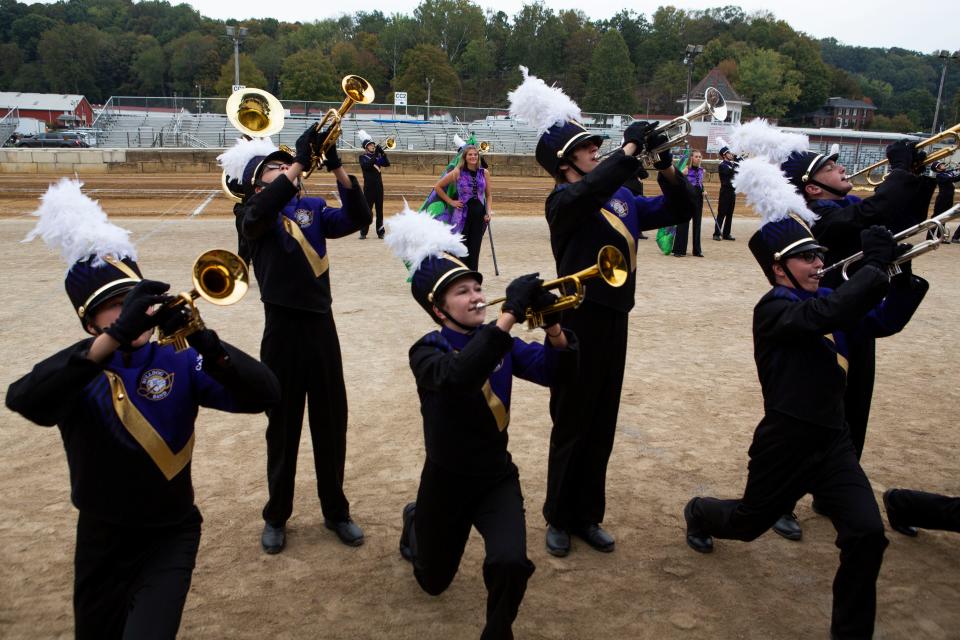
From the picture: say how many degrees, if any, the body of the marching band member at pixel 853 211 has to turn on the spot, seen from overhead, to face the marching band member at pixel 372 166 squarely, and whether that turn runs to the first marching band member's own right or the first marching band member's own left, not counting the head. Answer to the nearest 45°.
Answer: approximately 135° to the first marching band member's own left

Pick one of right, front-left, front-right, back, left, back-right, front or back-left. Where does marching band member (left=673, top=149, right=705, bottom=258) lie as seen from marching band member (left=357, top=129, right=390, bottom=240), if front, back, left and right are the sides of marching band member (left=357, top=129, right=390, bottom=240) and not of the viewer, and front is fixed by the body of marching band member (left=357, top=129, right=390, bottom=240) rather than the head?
front-left

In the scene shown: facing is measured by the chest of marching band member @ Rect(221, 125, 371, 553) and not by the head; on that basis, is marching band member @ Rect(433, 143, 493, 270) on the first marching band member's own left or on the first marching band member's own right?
on the first marching band member's own left

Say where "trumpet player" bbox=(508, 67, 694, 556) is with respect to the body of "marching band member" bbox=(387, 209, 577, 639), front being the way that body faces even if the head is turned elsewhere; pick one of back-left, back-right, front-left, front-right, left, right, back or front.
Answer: left

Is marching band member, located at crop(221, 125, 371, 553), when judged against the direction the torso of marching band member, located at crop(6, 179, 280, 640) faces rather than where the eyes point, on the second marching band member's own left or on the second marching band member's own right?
on the second marching band member's own left

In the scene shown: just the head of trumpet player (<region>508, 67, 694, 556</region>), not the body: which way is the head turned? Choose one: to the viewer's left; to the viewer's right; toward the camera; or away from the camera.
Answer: to the viewer's right

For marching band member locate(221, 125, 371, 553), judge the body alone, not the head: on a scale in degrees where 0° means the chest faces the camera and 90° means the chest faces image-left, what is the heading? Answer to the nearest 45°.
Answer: approximately 315°

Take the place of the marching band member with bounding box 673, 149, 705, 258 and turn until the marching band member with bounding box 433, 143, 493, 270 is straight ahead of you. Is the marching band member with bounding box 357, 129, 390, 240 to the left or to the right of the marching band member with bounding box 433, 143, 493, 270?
right

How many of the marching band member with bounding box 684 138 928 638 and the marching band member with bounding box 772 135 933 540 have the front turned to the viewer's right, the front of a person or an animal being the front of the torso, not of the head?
2

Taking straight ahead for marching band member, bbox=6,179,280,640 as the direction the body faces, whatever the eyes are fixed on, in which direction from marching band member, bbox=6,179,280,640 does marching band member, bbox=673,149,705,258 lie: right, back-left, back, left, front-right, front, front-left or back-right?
left

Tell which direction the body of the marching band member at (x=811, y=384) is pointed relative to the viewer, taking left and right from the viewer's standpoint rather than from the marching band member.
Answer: facing to the right of the viewer

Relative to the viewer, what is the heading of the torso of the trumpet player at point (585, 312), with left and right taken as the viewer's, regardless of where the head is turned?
facing the viewer and to the right of the viewer

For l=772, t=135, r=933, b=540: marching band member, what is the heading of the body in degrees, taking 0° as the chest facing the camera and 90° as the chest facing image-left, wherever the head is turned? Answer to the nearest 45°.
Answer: approximately 270°
